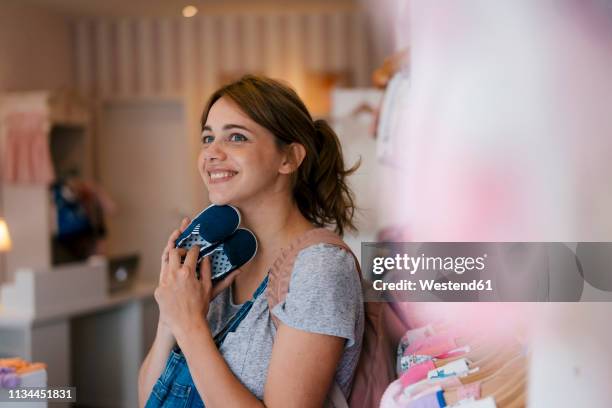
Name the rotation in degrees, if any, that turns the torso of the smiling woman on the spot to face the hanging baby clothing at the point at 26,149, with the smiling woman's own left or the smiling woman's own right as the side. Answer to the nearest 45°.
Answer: approximately 90° to the smiling woman's own right

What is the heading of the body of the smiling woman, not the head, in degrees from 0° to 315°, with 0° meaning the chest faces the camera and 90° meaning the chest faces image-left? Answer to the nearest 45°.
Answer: approximately 45°

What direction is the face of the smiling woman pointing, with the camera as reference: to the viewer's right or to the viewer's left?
to the viewer's left
